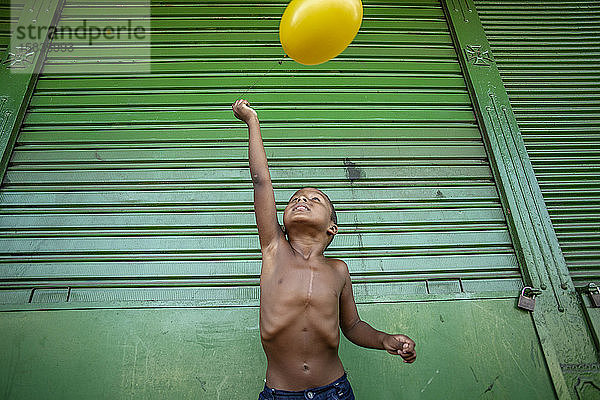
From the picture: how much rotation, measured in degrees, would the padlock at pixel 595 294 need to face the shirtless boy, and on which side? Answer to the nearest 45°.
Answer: approximately 45° to its right

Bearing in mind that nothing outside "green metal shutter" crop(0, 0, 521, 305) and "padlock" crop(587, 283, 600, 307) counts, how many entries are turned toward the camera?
2

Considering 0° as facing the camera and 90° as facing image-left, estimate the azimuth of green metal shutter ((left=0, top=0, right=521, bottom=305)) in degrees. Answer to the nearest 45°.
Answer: approximately 0°

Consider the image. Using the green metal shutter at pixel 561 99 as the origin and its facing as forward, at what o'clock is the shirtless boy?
The shirtless boy is roughly at 1 o'clock from the green metal shutter.

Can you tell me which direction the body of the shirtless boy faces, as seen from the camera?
toward the camera

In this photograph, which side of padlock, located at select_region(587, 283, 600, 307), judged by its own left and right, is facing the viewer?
front

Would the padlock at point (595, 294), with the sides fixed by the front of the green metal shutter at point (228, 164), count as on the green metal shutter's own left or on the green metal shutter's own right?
on the green metal shutter's own left

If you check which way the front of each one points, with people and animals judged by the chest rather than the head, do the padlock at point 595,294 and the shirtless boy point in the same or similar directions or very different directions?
same or similar directions

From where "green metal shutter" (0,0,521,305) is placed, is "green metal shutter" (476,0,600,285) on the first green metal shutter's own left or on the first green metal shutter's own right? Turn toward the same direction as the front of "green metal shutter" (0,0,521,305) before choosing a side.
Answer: on the first green metal shutter's own left

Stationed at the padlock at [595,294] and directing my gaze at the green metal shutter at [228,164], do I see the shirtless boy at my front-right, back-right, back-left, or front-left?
front-left

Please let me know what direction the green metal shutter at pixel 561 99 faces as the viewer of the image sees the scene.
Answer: facing the viewer
